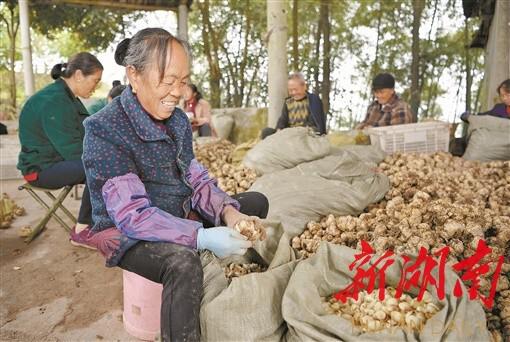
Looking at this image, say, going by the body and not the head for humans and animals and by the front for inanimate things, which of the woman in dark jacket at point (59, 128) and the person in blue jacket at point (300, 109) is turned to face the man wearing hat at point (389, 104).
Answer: the woman in dark jacket

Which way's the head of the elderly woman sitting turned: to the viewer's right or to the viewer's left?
to the viewer's right

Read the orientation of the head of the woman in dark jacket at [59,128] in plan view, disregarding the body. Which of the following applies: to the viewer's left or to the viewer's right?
to the viewer's right

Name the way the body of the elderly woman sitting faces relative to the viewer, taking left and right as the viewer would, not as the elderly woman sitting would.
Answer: facing the viewer and to the right of the viewer

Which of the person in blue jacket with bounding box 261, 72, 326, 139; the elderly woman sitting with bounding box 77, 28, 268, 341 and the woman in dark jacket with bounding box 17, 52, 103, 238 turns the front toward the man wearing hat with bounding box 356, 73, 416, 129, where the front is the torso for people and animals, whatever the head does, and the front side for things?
the woman in dark jacket

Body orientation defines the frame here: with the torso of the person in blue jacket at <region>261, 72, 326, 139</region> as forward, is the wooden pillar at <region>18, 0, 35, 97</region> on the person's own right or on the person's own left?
on the person's own right

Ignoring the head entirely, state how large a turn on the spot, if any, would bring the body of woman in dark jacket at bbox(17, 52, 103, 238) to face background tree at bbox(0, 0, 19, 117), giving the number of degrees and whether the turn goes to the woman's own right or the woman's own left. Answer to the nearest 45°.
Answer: approximately 90° to the woman's own left

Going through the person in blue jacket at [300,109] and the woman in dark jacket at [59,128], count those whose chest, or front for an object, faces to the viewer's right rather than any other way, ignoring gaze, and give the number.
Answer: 1

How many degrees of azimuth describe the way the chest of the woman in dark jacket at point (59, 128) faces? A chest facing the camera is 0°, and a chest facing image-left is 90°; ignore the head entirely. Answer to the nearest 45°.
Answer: approximately 270°

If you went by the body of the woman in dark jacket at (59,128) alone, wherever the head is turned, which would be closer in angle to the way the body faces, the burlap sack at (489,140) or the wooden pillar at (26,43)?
the burlap sack
